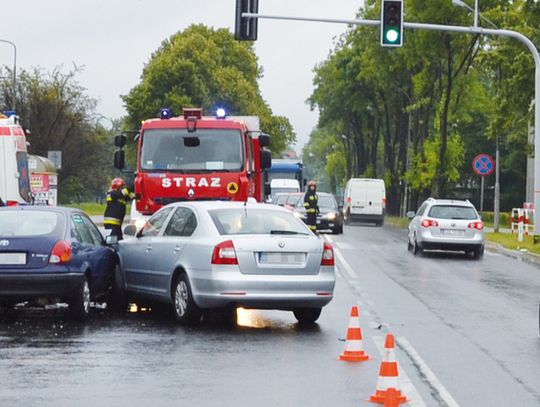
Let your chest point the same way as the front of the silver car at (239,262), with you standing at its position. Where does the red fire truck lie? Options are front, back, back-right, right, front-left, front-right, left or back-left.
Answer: front-right

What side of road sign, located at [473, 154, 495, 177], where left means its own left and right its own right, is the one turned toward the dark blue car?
front

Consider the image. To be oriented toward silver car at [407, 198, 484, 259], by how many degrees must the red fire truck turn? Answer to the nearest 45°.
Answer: approximately 135° to its left

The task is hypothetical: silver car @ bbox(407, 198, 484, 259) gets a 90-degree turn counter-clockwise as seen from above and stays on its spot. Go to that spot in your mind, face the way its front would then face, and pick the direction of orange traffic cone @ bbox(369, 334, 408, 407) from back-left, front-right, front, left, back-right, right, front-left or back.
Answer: left

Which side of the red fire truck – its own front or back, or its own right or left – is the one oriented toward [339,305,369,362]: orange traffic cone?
front

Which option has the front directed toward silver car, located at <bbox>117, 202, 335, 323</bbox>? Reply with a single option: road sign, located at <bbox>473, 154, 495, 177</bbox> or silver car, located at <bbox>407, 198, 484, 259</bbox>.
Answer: the road sign

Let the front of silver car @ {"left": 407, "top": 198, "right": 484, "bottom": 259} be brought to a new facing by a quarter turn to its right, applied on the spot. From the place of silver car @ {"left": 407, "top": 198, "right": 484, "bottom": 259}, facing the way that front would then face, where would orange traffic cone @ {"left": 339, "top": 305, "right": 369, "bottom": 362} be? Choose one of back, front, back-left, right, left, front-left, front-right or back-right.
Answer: right

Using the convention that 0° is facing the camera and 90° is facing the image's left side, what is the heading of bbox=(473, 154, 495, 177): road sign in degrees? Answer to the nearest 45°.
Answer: approximately 0°

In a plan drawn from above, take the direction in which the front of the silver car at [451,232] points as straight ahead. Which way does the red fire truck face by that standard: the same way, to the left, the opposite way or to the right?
the opposite way

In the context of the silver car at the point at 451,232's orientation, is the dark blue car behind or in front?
behind

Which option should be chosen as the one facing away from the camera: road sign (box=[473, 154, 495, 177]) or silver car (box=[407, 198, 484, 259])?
the silver car

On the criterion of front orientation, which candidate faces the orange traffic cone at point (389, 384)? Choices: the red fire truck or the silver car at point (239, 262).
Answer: the red fire truck

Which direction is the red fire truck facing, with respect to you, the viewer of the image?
facing the viewer

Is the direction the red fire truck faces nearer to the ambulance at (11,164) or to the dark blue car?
the dark blue car

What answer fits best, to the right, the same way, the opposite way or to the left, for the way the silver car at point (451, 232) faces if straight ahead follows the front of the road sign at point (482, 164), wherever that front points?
the opposite way

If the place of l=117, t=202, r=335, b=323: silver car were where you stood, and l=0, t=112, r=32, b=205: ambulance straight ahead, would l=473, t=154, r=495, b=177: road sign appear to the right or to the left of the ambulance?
right

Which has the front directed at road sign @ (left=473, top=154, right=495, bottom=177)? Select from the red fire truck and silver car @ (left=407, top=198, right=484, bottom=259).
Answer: the silver car

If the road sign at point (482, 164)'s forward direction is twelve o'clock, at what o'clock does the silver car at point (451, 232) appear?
The silver car is roughly at 12 o'clock from the road sign.

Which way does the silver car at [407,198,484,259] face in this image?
away from the camera

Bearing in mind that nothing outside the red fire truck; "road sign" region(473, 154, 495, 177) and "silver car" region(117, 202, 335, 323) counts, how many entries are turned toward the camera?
2

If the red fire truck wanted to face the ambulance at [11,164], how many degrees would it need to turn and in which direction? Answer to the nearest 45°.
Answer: approximately 90° to its right

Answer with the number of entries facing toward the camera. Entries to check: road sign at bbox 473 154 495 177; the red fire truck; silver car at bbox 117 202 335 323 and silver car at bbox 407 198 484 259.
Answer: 2
